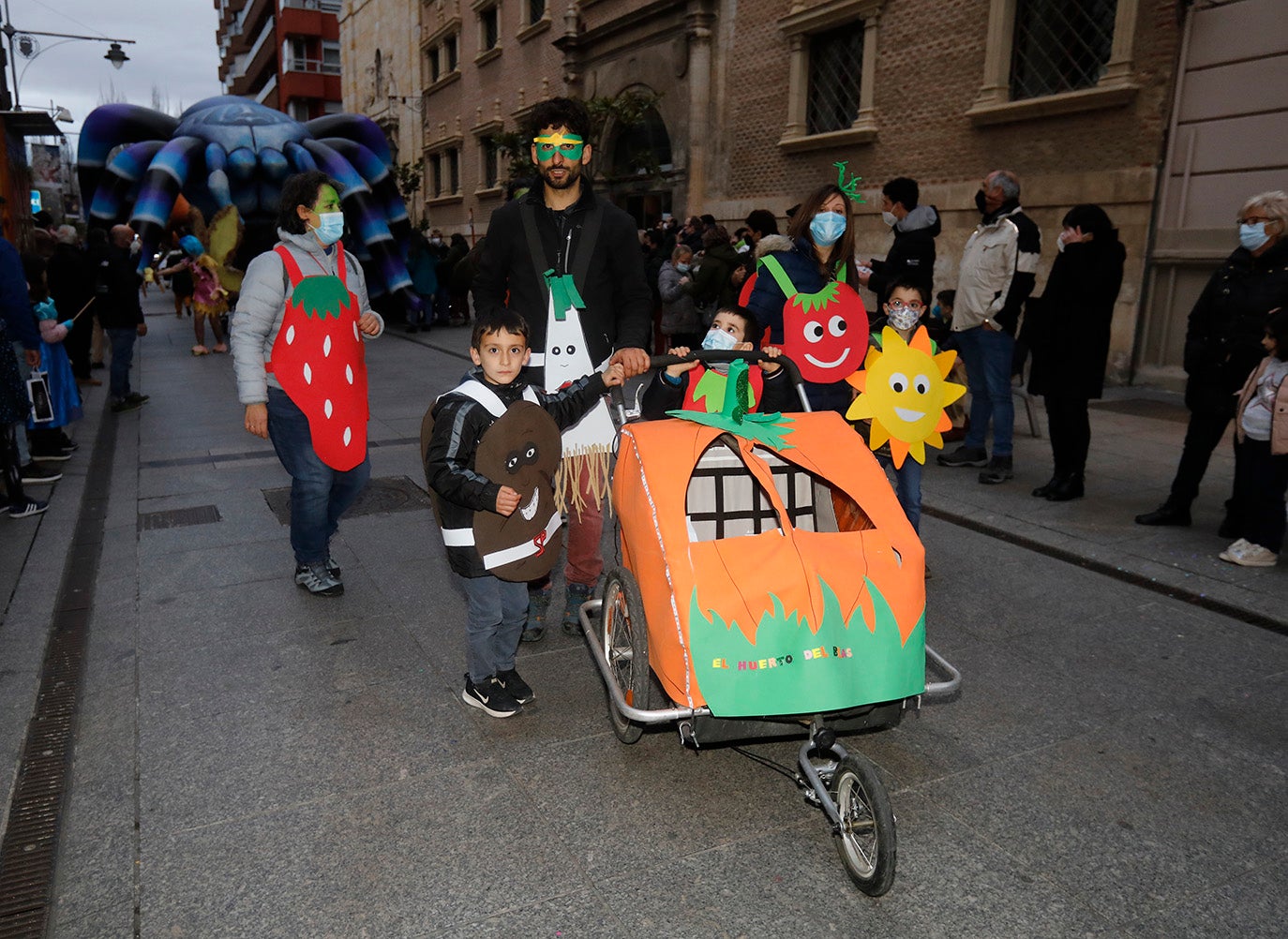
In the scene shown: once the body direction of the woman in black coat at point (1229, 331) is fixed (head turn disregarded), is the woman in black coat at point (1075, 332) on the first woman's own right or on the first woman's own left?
on the first woman's own right

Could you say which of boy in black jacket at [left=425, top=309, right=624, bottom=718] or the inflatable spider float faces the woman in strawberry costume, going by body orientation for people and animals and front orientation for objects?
the inflatable spider float

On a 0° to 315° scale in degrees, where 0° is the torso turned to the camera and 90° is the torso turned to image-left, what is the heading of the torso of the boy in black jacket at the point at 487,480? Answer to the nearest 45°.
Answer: approximately 315°

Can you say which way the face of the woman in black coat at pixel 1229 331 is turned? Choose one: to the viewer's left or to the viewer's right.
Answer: to the viewer's left

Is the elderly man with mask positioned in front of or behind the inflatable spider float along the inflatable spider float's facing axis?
in front

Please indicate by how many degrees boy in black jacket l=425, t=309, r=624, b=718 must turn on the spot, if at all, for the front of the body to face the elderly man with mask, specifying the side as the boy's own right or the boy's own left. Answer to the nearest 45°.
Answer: approximately 90° to the boy's own left

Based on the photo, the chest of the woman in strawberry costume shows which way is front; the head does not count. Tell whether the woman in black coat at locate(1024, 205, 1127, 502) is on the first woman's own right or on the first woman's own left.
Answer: on the first woman's own left

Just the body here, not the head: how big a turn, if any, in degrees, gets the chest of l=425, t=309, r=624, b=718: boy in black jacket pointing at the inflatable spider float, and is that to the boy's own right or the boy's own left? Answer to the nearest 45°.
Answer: approximately 135° to the boy's own left

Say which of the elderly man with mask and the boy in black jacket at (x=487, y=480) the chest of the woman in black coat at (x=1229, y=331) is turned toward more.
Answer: the boy in black jacket

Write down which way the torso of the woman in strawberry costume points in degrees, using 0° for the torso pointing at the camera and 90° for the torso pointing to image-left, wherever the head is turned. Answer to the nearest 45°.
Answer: approximately 315°

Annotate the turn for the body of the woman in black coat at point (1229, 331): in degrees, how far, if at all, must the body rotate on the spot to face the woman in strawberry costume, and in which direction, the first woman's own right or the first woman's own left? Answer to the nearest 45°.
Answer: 0° — they already face them

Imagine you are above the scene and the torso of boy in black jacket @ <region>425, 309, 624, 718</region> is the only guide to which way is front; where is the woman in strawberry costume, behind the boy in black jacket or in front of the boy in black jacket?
behind

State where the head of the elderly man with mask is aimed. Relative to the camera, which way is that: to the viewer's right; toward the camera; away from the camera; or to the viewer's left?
to the viewer's left
